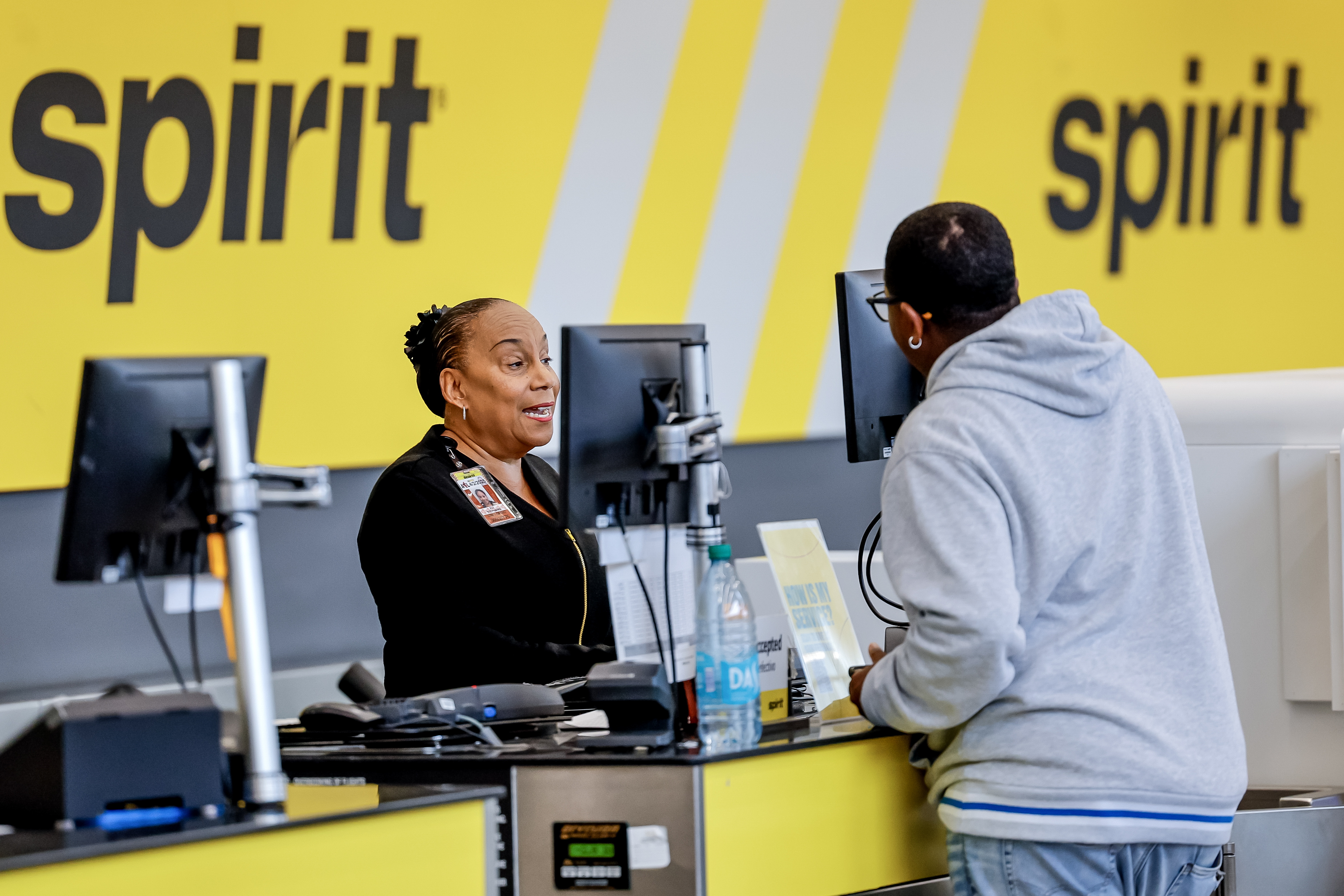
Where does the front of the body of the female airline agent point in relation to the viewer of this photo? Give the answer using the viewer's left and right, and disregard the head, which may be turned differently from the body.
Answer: facing the viewer and to the right of the viewer

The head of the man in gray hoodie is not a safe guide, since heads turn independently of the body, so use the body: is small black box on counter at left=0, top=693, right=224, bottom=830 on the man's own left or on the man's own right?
on the man's own left

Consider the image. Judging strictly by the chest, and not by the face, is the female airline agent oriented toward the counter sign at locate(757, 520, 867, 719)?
yes

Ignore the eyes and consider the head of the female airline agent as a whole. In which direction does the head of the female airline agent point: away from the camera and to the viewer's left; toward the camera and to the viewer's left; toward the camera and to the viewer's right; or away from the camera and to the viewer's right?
toward the camera and to the viewer's right

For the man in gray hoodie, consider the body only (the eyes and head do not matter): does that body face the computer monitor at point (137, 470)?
no

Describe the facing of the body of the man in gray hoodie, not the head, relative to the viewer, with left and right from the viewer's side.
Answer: facing away from the viewer and to the left of the viewer

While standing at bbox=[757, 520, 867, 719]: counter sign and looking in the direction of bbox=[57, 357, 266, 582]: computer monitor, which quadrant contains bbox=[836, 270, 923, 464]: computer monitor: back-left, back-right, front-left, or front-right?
back-right

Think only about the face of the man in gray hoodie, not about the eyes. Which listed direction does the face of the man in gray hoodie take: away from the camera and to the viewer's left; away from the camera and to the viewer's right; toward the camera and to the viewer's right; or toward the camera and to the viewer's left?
away from the camera and to the viewer's left
